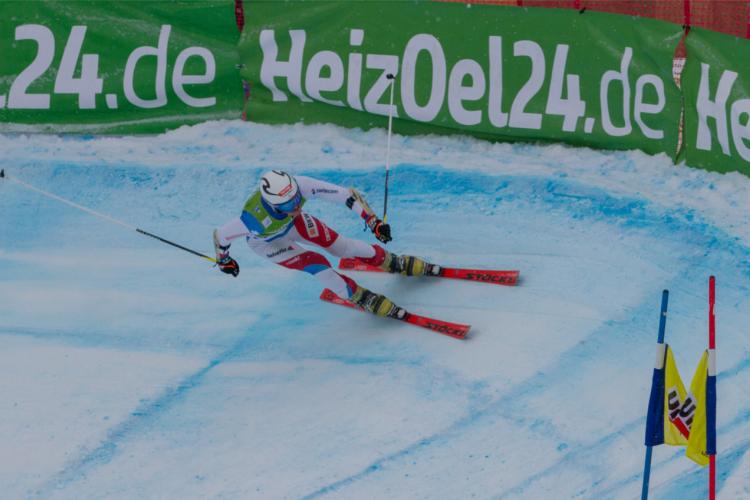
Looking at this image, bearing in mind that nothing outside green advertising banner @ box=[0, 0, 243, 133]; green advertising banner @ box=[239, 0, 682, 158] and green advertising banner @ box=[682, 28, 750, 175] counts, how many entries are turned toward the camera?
3

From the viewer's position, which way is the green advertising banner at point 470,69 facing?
facing the viewer

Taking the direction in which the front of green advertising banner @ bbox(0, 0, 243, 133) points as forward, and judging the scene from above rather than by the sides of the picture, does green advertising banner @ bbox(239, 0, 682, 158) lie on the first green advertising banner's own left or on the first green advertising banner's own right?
on the first green advertising banner's own left

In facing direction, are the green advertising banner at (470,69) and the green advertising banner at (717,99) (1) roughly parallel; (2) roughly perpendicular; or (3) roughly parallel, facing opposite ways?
roughly parallel

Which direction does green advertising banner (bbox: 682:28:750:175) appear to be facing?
toward the camera

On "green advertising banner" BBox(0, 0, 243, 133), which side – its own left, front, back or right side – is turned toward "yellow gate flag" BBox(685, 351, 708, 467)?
front

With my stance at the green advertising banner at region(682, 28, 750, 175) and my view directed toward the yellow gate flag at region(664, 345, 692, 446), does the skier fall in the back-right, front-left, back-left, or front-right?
front-right

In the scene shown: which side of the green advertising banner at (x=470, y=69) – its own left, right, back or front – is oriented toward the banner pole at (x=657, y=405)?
front

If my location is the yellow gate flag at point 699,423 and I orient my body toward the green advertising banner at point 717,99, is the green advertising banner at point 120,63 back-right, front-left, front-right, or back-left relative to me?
front-left

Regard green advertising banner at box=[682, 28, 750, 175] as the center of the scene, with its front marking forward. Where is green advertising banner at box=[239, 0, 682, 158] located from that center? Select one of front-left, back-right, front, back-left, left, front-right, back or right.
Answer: right

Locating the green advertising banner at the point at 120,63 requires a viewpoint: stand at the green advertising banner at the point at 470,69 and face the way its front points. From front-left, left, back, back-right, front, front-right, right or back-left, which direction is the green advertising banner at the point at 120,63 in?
right

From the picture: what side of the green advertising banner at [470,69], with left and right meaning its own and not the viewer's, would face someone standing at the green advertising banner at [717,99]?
left

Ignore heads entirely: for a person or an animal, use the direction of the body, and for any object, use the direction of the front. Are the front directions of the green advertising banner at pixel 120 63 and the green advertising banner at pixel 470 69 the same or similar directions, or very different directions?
same or similar directions
